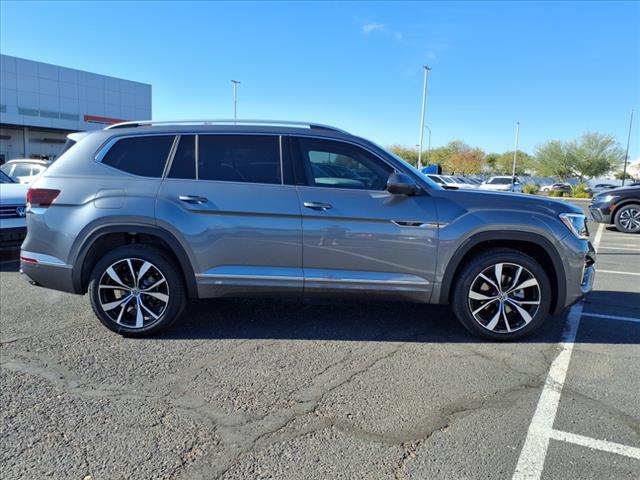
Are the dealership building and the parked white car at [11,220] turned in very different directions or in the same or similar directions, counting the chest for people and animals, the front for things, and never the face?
same or similar directions

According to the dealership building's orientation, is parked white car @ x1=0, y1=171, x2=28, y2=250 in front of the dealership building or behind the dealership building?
in front

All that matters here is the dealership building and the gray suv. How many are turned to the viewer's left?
0

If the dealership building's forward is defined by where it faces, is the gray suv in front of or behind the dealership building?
in front

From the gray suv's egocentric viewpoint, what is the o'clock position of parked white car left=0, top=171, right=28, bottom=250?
The parked white car is roughly at 7 o'clock from the gray suv.

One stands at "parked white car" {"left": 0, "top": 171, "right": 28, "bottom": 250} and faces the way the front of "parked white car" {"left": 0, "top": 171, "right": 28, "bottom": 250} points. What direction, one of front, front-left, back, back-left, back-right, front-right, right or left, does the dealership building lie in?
back-left

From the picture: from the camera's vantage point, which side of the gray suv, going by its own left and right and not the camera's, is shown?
right

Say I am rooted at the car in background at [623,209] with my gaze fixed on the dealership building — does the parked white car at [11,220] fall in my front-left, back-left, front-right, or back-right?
front-left

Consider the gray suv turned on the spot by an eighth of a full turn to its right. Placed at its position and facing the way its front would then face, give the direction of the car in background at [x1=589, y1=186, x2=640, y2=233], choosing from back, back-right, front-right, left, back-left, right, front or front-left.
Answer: left

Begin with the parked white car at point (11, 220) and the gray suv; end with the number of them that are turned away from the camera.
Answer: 0

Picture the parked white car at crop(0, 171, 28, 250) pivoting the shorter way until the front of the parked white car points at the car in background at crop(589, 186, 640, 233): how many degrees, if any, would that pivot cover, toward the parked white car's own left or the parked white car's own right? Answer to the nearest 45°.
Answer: approximately 45° to the parked white car's own left

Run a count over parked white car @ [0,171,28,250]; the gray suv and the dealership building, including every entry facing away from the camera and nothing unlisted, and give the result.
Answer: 0

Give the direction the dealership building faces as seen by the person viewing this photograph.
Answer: facing the viewer and to the right of the viewer
